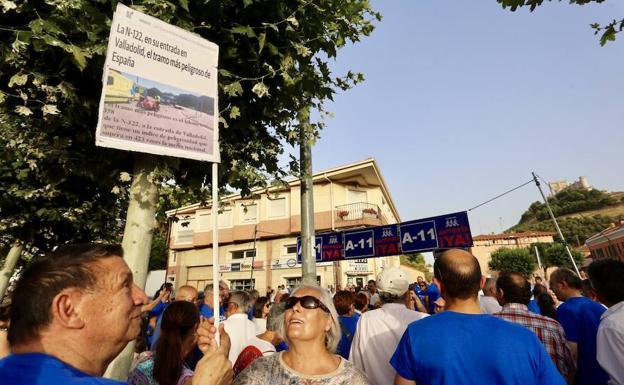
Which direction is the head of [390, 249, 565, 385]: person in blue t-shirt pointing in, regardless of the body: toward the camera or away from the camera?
away from the camera

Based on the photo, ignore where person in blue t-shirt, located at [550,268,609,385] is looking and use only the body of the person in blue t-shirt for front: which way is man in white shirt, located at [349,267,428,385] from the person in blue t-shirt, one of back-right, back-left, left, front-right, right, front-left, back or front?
left

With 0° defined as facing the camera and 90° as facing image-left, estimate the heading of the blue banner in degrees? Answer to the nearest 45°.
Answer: approximately 45°

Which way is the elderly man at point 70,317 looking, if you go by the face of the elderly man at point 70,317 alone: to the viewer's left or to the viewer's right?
to the viewer's right

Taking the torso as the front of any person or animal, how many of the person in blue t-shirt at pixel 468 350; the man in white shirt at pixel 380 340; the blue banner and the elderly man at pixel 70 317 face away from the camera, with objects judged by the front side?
2

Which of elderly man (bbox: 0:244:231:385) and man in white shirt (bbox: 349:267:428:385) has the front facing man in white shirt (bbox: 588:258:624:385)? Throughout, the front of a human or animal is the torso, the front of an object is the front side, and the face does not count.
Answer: the elderly man

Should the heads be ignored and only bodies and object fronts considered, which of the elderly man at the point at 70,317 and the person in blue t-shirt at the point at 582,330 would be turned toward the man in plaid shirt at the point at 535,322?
the elderly man at the point at 70,317

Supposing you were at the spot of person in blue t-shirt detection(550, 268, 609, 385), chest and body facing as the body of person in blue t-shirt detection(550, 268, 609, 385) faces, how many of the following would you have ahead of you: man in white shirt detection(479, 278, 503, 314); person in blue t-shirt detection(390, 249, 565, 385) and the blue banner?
2

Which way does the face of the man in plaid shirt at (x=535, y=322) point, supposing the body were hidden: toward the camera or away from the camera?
away from the camera

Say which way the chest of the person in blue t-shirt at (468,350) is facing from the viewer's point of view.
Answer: away from the camera

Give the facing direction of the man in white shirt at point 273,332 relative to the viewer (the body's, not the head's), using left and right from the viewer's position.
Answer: facing away from the viewer and to the right of the viewer

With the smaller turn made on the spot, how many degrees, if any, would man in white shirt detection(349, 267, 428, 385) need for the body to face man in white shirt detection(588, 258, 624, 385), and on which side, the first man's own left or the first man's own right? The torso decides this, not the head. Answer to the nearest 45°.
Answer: approximately 90° to the first man's own right

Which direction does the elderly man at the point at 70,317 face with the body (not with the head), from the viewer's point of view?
to the viewer's right

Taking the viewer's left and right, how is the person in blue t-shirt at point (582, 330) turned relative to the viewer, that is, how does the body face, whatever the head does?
facing away from the viewer and to the left of the viewer

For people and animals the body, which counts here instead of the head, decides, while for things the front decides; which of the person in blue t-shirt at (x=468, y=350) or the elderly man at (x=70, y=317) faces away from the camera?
the person in blue t-shirt

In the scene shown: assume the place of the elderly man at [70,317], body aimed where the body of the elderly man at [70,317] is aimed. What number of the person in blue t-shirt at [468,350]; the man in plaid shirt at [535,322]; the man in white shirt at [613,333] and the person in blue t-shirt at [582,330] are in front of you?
4
